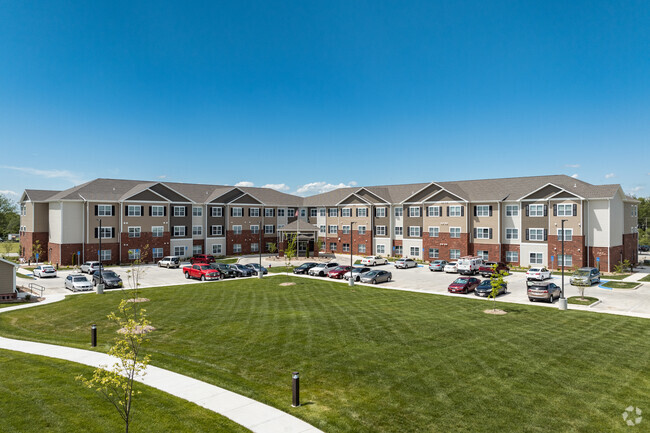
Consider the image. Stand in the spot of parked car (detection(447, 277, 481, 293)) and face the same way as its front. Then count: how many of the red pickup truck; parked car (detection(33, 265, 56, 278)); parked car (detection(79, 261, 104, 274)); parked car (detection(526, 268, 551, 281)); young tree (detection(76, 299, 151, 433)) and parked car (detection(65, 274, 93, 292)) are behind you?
1

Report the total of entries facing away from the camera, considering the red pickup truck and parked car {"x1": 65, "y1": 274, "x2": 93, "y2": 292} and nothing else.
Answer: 0

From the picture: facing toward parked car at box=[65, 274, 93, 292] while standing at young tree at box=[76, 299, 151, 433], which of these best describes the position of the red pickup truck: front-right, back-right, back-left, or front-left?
front-right

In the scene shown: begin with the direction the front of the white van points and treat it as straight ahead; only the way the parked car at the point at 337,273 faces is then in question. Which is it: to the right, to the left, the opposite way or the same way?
the opposite way

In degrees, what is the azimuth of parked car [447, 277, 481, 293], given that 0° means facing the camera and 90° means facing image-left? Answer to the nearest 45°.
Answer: approximately 45°

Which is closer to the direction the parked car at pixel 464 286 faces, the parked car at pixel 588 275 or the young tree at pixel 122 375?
the young tree
